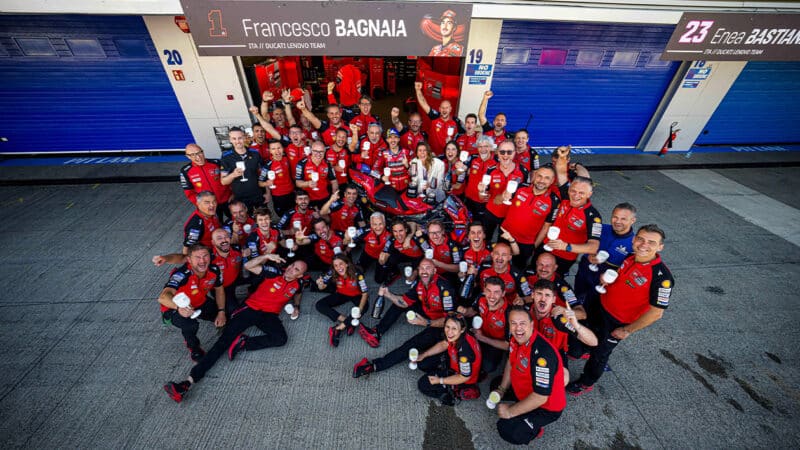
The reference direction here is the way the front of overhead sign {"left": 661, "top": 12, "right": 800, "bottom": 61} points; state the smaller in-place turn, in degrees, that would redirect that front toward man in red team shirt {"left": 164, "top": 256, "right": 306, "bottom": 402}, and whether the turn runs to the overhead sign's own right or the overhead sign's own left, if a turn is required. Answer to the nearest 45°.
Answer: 0° — it already faces them

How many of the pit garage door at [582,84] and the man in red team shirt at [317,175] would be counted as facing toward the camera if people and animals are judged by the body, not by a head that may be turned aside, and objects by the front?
2

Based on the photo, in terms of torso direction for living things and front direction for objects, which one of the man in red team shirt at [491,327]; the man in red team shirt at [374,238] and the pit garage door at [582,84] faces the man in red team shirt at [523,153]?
the pit garage door

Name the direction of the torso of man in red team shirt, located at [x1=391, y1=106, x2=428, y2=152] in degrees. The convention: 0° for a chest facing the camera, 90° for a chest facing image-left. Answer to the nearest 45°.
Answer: approximately 0°

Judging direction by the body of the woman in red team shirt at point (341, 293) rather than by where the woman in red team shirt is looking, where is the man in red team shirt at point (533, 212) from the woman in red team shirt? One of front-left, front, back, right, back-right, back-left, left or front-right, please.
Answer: left

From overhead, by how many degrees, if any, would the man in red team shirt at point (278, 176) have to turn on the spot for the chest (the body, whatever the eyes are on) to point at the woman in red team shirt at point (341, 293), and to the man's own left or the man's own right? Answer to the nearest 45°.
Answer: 0° — they already face them

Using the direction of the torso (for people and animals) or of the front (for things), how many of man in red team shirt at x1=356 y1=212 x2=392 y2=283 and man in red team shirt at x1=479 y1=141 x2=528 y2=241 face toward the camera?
2
